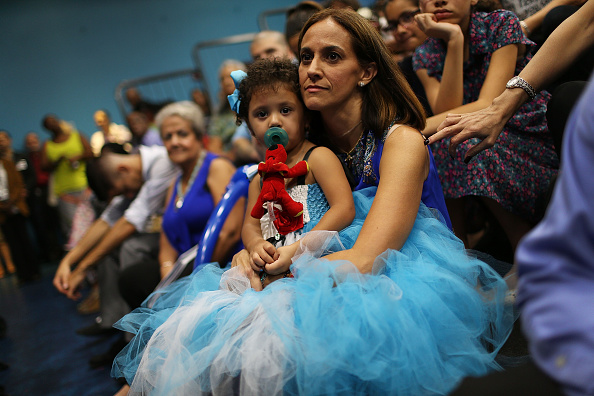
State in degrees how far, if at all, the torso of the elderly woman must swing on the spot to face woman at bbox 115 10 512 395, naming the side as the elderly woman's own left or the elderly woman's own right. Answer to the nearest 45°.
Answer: approximately 45° to the elderly woman's own left

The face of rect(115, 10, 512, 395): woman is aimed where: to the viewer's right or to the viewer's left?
to the viewer's left

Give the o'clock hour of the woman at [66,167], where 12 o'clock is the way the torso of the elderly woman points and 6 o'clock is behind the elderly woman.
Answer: The woman is roughly at 4 o'clock from the elderly woman.

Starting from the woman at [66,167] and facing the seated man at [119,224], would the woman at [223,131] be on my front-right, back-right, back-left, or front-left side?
front-left

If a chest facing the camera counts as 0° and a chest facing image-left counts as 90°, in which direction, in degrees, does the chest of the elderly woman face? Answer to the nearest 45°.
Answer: approximately 45°
